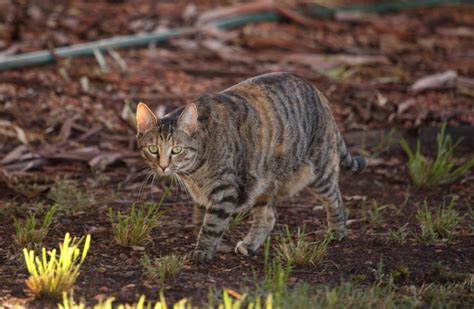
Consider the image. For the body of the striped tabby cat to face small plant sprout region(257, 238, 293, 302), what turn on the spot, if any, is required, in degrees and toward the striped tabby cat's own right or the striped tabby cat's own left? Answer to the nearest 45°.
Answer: approximately 45° to the striped tabby cat's own left

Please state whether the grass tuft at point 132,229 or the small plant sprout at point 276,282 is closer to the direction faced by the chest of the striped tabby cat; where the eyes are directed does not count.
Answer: the grass tuft

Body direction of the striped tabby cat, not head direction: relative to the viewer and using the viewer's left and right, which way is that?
facing the viewer and to the left of the viewer

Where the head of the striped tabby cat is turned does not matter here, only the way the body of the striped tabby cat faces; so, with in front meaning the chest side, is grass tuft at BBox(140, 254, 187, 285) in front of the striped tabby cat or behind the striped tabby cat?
in front

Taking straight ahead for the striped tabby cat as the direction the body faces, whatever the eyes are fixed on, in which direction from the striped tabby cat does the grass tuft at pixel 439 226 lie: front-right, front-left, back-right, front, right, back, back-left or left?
back-left

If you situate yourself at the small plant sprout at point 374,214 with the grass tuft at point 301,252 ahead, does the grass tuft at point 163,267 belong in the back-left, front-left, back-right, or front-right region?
front-right

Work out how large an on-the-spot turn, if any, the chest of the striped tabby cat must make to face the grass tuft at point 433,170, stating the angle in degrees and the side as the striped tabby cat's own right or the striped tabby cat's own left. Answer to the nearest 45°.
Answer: approximately 180°

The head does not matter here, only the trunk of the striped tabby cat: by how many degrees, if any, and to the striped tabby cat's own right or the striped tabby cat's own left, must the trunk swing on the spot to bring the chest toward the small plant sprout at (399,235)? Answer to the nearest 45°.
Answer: approximately 135° to the striped tabby cat's own left

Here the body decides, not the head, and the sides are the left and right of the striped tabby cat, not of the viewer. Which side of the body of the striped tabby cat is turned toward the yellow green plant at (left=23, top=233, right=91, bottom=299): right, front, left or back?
front

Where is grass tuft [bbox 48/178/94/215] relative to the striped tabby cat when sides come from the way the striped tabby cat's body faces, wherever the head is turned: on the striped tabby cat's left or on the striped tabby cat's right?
on the striped tabby cat's right

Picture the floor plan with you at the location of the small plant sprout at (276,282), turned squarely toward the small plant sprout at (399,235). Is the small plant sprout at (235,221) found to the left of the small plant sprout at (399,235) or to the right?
left

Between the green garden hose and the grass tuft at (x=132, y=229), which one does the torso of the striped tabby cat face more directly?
the grass tuft

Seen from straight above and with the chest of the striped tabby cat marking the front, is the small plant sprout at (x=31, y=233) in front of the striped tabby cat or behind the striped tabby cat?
in front
